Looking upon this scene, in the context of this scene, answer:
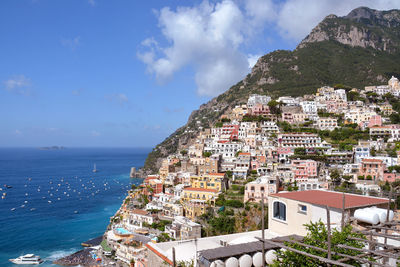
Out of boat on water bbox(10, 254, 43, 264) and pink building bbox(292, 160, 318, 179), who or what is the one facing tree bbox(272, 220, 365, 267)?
the pink building

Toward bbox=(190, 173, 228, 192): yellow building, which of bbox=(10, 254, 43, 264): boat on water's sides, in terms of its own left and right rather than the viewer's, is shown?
back

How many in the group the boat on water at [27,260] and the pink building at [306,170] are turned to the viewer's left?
1

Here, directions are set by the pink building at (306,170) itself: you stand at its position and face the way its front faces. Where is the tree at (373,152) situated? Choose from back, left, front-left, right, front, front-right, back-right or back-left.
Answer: back-left

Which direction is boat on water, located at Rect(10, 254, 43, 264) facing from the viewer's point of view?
to the viewer's left

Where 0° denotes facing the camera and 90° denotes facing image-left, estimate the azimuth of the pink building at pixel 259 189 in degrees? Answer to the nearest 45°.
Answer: approximately 45°

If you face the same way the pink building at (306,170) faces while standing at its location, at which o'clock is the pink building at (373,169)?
the pink building at (373,169) is roughly at 9 o'clock from the pink building at (306,170).

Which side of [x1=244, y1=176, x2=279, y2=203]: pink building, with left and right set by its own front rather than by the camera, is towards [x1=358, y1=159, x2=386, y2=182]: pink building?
left

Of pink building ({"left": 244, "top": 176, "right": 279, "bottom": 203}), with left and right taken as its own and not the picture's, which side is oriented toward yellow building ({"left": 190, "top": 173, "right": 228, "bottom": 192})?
right

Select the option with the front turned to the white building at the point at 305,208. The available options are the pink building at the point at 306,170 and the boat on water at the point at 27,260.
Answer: the pink building
